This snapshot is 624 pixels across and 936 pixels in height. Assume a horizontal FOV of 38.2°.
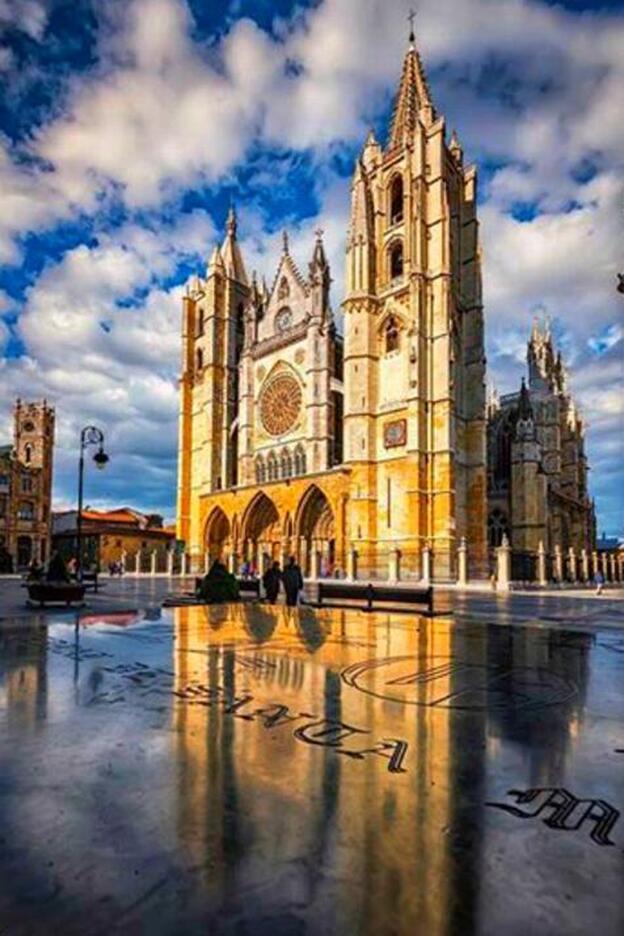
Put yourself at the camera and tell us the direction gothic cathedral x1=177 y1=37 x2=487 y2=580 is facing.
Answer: facing the viewer and to the left of the viewer

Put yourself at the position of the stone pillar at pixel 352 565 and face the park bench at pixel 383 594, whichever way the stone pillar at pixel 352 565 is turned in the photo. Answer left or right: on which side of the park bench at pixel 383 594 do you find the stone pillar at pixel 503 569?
left

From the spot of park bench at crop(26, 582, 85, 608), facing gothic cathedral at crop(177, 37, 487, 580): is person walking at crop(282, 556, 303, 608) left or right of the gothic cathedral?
right
